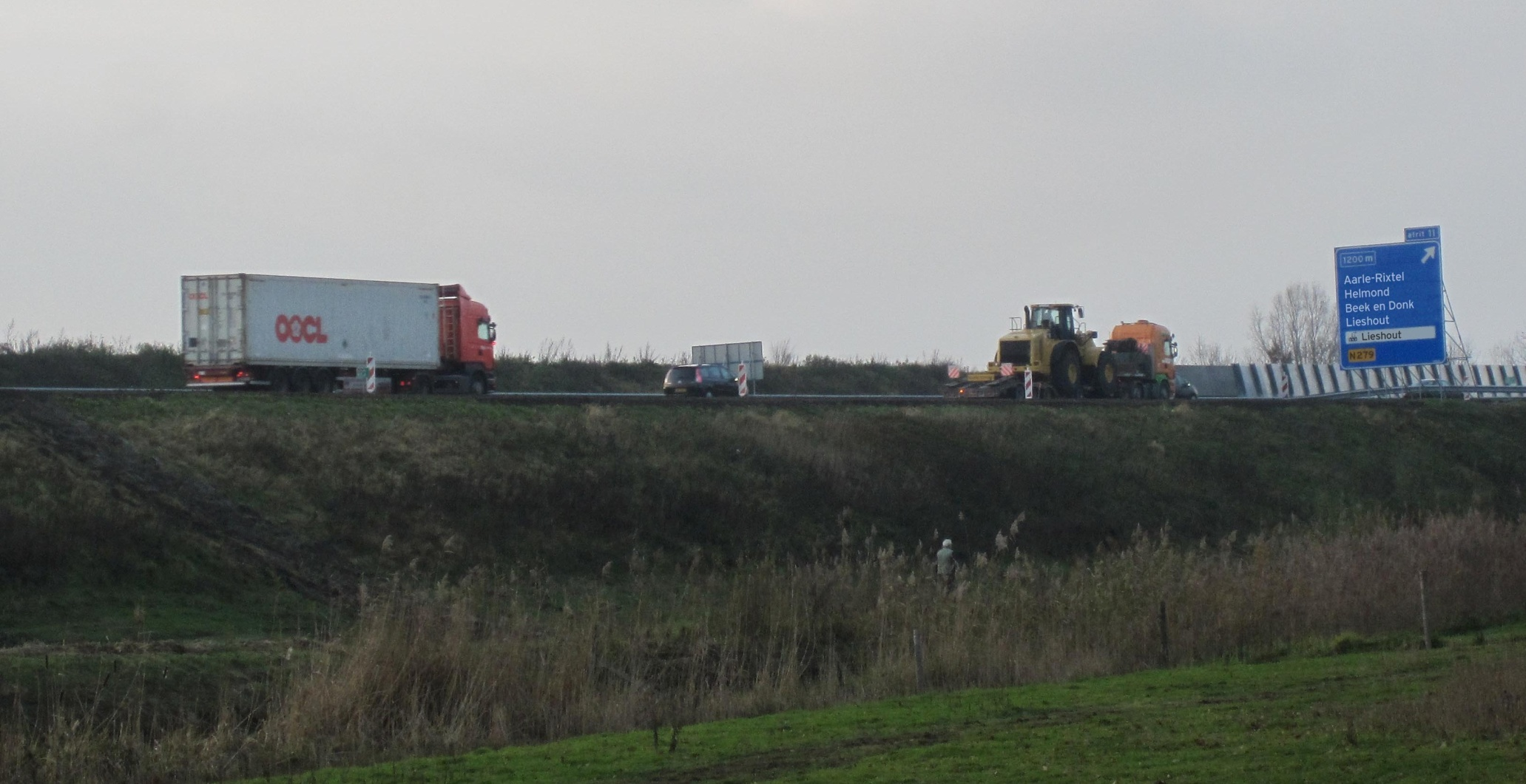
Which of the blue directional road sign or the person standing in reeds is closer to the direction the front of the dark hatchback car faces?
the blue directional road sign

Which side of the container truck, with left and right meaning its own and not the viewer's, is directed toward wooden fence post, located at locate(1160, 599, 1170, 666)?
right

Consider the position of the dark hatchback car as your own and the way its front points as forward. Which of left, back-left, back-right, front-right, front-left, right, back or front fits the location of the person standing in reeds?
back-right

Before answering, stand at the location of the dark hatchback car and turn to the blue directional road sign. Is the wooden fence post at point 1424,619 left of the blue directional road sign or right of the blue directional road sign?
right

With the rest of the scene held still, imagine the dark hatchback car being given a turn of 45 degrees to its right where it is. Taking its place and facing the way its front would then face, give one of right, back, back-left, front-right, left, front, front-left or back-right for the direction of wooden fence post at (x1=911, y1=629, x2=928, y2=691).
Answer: right

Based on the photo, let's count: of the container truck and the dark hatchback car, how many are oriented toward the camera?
0

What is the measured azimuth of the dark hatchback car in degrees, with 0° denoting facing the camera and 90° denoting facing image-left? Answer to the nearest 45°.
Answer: approximately 225°

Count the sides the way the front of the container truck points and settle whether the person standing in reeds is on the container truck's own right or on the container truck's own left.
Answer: on the container truck's own right

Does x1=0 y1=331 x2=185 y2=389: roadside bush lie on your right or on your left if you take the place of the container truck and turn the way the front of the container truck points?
on your left

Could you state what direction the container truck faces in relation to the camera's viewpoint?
facing away from the viewer and to the right of the viewer
